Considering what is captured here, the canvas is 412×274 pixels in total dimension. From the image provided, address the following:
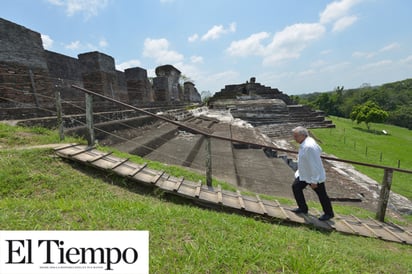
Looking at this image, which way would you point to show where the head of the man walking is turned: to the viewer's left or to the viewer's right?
to the viewer's left

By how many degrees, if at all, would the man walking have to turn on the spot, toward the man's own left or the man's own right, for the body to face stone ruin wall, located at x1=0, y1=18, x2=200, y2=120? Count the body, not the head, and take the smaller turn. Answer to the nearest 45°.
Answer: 0° — they already face it

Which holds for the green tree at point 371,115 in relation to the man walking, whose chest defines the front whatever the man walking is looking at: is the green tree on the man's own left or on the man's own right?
on the man's own right

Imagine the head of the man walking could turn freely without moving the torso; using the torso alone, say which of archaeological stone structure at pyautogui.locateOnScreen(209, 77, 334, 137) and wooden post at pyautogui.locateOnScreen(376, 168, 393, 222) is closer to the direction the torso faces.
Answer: the archaeological stone structure

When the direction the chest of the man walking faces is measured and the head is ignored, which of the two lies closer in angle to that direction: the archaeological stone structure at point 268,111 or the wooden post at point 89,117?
the wooden post

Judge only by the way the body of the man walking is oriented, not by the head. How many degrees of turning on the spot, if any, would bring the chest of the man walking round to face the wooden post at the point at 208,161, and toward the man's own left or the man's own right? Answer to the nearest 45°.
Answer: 0° — they already face it

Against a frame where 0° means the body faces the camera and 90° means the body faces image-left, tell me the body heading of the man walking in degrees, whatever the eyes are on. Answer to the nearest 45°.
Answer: approximately 90°

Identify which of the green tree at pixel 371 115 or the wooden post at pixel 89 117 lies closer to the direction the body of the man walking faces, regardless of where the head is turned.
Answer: the wooden post

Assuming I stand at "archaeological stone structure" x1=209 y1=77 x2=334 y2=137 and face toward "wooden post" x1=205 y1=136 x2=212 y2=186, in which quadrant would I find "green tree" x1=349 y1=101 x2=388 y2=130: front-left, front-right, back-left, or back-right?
back-left

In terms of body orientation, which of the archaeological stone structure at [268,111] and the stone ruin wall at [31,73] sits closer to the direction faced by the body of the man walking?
the stone ruin wall

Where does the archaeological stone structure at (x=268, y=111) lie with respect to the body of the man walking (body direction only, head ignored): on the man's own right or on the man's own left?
on the man's own right
